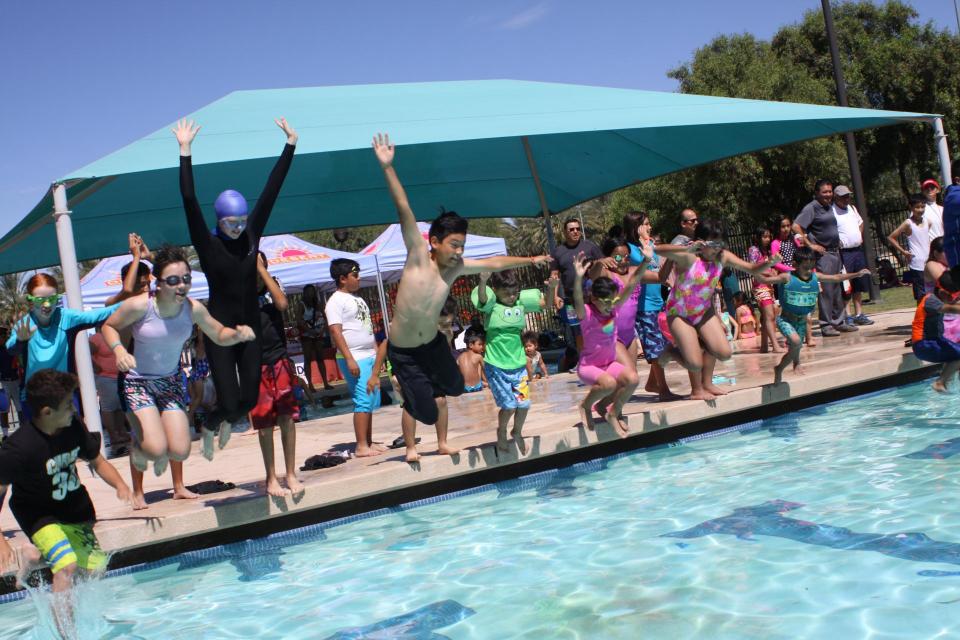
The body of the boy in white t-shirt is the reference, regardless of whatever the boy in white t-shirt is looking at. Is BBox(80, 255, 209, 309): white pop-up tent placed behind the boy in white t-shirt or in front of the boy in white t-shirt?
behind

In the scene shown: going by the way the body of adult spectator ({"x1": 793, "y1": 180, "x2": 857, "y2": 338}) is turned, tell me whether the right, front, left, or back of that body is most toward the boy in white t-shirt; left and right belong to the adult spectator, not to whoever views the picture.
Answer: right

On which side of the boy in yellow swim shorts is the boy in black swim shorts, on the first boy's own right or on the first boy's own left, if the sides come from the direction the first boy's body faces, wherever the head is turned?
on the first boy's own left

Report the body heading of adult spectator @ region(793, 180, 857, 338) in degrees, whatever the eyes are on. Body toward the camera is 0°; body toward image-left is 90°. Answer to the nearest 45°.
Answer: approximately 315°

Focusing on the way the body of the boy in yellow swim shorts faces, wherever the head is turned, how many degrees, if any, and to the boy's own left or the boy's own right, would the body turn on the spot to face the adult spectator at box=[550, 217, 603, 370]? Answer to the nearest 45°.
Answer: approximately 90° to the boy's own left

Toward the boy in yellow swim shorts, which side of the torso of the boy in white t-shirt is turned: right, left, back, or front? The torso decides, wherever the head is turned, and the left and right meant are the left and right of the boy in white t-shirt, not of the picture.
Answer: right

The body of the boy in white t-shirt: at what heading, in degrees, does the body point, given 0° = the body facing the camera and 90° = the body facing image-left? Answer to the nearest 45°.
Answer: approximately 315°
